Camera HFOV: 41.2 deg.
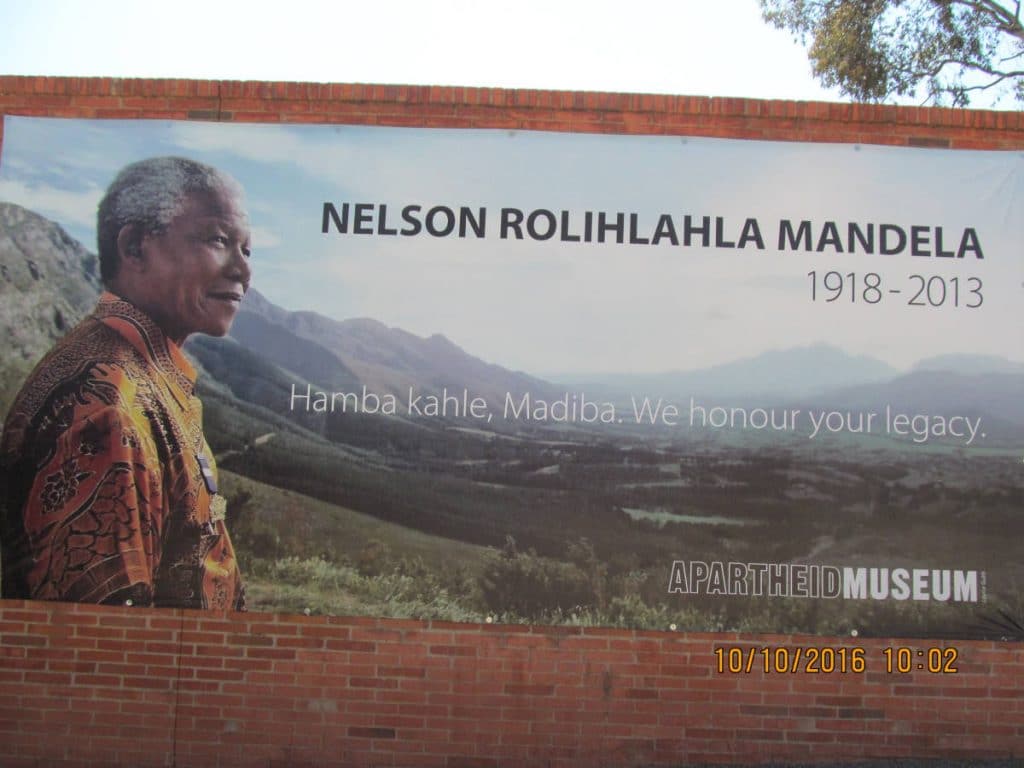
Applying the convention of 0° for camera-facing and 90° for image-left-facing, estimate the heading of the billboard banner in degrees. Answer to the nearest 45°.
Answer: approximately 0°
